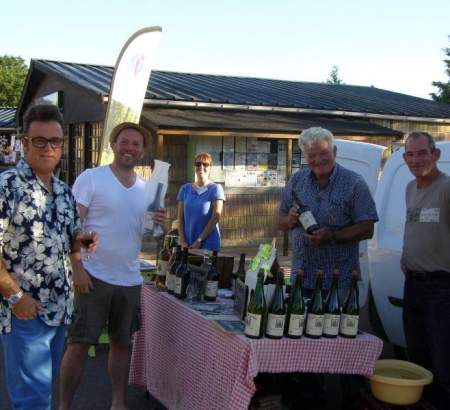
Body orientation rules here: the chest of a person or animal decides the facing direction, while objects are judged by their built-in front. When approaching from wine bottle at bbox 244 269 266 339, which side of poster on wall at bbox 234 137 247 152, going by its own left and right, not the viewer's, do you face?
front

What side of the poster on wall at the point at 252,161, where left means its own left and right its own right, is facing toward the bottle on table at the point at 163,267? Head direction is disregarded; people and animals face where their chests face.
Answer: front

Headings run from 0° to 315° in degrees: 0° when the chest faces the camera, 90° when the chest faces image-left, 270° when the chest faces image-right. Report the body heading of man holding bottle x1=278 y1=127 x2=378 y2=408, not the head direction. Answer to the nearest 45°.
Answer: approximately 0°

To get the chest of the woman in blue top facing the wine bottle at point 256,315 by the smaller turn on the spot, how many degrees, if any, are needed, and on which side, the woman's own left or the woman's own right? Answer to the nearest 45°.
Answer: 0° — they already face it

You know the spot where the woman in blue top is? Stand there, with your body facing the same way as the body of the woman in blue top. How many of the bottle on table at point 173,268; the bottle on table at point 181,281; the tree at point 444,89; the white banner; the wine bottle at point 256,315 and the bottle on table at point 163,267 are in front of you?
4

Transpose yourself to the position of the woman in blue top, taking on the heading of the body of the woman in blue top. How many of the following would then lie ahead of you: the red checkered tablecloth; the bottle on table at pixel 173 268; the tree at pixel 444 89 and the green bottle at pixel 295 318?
3

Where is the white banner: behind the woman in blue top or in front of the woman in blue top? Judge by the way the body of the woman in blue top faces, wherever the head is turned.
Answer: behind

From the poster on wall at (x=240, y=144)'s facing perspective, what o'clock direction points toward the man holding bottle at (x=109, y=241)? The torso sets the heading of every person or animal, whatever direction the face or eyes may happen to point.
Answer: The man holding bottle is roughly at 12 o'clock from the poster on wall.

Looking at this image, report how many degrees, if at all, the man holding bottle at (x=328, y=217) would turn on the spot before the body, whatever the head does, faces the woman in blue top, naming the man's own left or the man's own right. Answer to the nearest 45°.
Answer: approximately 135° to the man's own right
